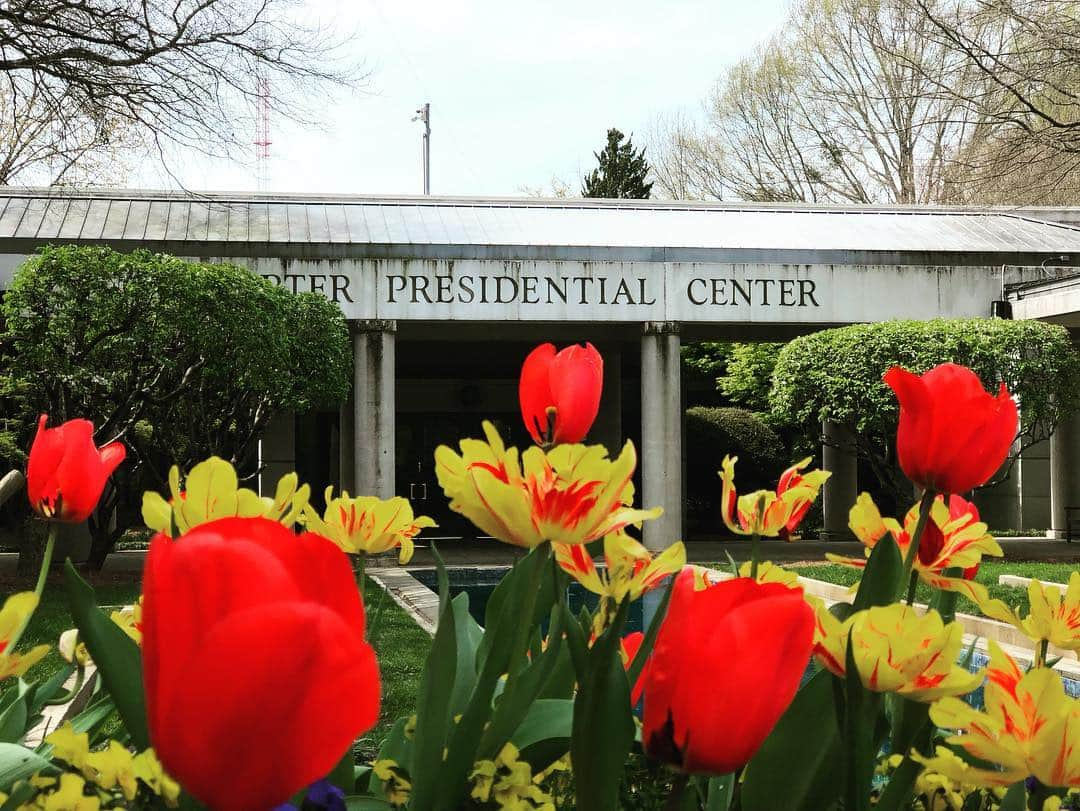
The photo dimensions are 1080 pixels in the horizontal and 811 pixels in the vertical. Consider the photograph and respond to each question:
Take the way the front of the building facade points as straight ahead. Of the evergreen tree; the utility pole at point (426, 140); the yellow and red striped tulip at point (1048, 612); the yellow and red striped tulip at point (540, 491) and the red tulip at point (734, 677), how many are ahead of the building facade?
3

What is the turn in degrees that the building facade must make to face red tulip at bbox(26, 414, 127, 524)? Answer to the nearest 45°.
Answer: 0° — it already faces it

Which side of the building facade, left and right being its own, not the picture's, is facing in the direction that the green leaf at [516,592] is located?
front

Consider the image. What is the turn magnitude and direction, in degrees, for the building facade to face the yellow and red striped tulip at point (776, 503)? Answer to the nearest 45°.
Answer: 0° — it already faces it

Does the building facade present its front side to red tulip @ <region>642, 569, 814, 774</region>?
yes

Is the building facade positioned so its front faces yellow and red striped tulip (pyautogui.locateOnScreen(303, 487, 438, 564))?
yes

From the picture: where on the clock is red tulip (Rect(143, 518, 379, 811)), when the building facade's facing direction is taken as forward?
The red tulip is roughly at 12 o'clock from the building facade.

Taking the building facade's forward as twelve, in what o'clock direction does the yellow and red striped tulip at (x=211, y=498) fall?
The yellow and red striped tulip is roughly at 12 o'clock from the building facade.

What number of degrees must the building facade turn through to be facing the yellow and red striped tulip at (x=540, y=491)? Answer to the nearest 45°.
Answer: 0° — it already faces it

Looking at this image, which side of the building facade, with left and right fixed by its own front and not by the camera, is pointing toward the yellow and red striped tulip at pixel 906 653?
front

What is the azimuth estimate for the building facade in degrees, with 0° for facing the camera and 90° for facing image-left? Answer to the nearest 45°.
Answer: approximately 0°
